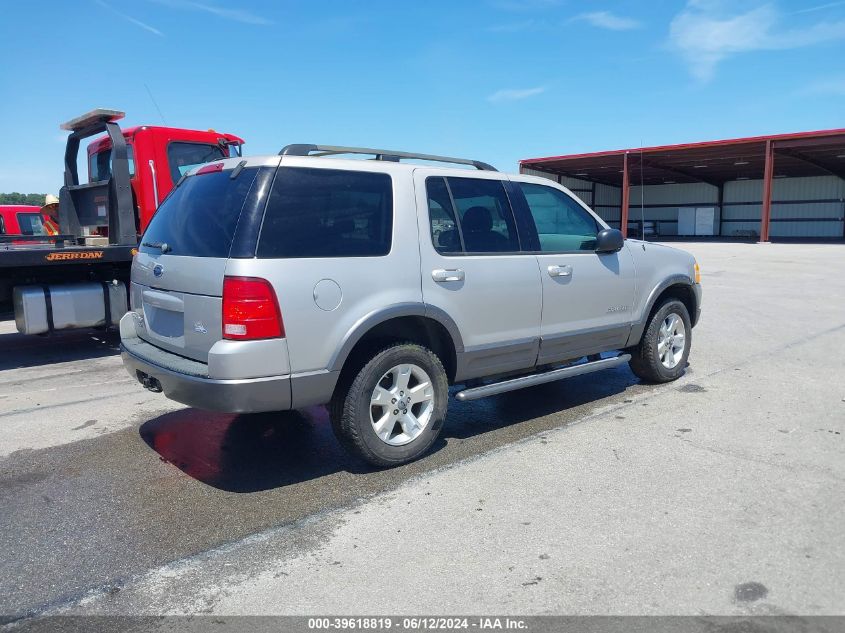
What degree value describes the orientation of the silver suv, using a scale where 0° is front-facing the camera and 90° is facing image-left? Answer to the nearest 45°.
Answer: approximately 225°

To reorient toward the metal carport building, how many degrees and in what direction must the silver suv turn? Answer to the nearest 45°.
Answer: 0° — it already faces it

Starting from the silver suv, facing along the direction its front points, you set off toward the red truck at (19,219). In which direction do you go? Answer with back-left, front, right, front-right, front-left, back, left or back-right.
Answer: left

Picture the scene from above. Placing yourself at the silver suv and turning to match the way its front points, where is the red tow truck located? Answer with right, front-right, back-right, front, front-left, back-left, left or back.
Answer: left

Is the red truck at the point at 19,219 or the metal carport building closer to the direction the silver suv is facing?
the metal carport building
